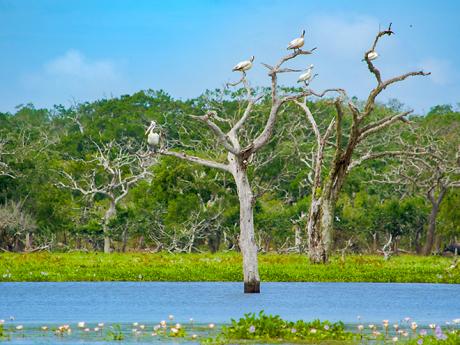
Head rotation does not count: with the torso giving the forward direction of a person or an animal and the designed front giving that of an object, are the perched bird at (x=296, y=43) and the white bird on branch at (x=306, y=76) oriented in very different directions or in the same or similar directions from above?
same or similar directions

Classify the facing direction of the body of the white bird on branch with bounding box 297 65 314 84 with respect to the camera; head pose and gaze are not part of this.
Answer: to the viewer's right

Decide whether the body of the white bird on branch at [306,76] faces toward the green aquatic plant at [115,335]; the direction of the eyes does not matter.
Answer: no

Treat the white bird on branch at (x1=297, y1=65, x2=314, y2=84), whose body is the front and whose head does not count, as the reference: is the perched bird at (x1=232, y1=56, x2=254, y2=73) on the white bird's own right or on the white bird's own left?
on the white bird's own right

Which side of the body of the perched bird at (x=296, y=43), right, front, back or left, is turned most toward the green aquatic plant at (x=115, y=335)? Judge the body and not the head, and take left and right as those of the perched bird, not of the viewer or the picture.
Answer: right

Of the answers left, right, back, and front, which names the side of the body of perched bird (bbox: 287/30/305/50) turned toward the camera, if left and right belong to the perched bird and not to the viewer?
right
